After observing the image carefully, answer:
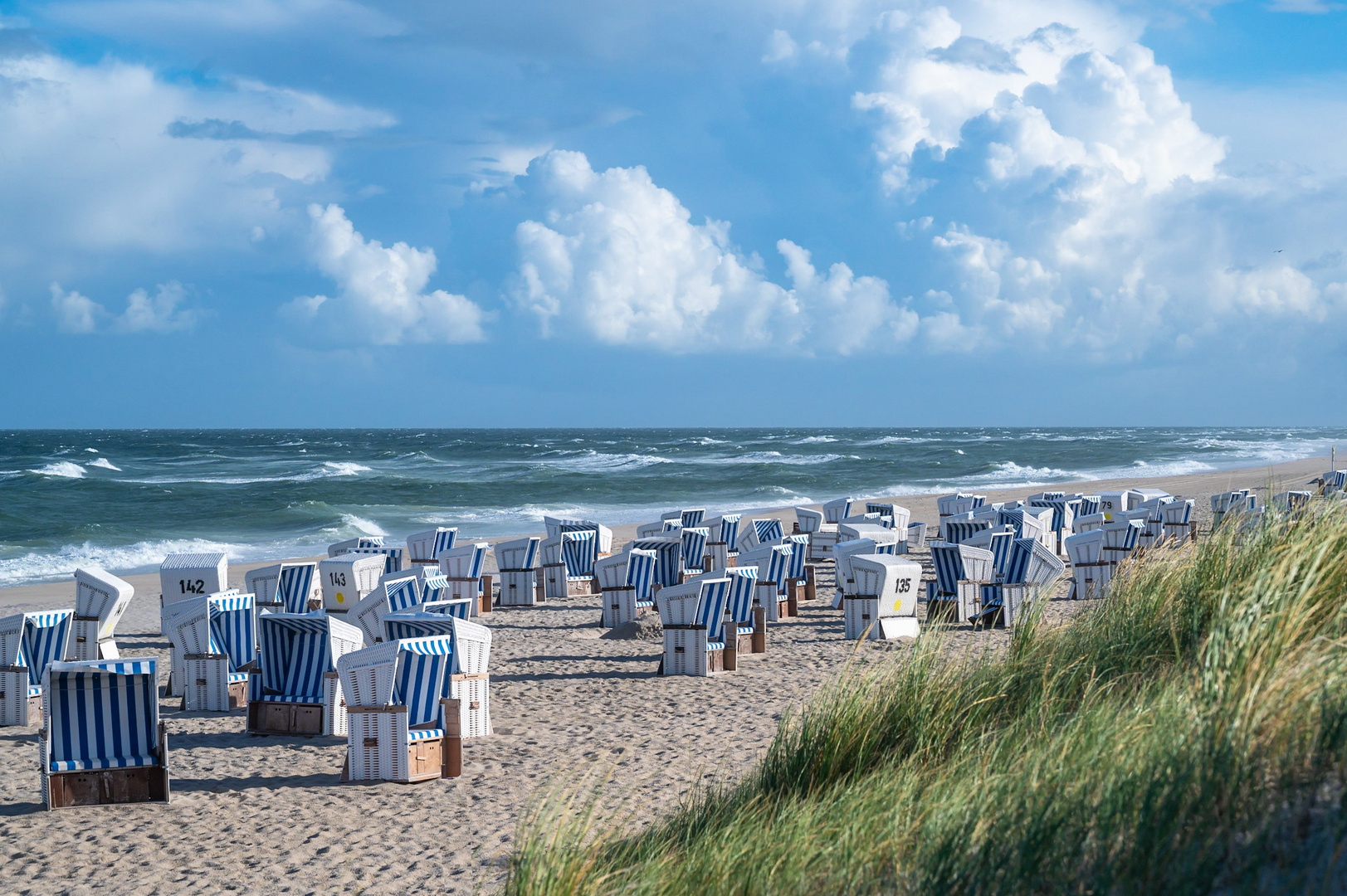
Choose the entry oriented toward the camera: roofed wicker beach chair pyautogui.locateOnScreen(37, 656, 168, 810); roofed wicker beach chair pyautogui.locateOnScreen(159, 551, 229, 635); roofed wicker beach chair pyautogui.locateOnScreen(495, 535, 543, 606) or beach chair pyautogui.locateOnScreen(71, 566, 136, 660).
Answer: roofed wicker beach chair pyautogui.locateOnScreen(37, 656, 168, 810)

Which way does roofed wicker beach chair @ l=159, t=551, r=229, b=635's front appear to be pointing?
away from the camera

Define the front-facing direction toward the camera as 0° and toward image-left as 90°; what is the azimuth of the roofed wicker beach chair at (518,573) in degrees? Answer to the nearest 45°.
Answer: approximately 270°

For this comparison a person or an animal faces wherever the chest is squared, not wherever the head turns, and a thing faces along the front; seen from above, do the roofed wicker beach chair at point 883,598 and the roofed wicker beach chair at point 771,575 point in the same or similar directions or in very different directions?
very different directions

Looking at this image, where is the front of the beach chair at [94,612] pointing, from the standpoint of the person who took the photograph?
facing away from the viewer and to the left of the viewer

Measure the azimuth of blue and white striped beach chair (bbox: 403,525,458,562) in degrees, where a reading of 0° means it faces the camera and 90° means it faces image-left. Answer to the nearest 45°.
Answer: approximately 315°

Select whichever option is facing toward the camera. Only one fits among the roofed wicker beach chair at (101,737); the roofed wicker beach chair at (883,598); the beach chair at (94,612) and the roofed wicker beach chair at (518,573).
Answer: the roofed wicker beach chair at (101,737)

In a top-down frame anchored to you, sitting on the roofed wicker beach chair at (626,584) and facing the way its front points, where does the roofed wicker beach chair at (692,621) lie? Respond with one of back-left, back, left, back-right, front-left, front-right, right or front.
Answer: front-right

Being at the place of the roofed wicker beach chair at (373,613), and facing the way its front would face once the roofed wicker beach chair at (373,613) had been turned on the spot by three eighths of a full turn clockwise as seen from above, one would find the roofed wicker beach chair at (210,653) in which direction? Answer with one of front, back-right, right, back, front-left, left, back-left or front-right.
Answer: front

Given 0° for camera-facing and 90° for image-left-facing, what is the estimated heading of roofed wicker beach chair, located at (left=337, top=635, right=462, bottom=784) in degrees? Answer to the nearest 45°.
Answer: approximately 315°

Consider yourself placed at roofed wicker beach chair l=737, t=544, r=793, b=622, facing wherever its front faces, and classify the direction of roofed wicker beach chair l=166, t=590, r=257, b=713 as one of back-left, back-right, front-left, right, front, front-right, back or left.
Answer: right

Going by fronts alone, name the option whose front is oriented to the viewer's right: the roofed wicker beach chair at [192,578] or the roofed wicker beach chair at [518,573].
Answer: the roofed wicker beach chair at [518,573]
